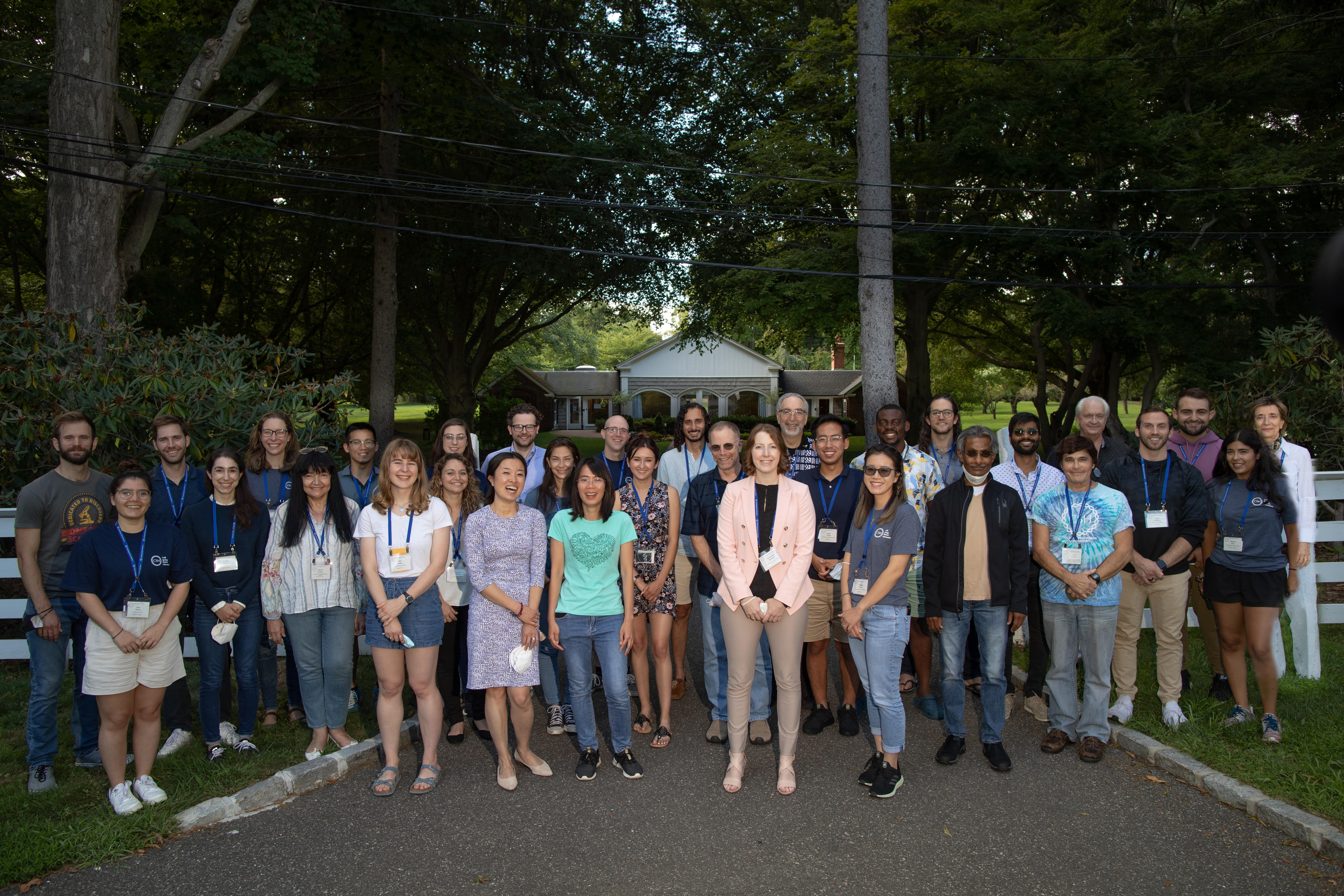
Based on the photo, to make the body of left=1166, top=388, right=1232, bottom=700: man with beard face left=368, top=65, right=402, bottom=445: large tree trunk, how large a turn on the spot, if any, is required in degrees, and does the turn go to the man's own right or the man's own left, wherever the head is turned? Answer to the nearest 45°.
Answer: approximately 90° to the man's own right

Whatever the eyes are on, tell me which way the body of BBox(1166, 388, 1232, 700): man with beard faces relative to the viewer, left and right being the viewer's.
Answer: facing the viewer

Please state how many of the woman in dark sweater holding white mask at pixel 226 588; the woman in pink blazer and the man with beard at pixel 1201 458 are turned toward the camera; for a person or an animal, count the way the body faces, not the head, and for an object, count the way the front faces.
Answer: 3

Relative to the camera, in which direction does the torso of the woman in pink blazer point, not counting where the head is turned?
toward the camera

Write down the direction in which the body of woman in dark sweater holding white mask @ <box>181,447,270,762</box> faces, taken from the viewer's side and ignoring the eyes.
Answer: toward the camera

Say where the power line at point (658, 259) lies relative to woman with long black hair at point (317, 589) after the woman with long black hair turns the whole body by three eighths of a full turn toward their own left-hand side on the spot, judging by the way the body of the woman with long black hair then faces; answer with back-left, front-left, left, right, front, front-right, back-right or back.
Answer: front

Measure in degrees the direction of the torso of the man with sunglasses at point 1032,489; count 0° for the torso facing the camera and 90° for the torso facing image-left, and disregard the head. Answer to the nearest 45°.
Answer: approximately 0°

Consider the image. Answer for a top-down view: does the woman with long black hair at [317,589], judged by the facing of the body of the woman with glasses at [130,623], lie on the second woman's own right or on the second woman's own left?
on the second woman's own left

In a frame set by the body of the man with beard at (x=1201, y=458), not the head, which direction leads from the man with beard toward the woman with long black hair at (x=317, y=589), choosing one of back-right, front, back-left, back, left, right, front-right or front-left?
front-right

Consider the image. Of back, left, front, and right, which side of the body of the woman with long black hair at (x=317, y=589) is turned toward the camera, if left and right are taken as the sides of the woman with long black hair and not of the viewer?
front

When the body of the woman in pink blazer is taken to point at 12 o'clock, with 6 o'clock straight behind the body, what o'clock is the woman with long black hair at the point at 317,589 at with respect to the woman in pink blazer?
The woman with long black hair is roughly at 3 o'clock from the woman in pink blazer.

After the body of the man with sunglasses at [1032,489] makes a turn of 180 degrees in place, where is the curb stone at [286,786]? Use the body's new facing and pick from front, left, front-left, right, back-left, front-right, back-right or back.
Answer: back-left

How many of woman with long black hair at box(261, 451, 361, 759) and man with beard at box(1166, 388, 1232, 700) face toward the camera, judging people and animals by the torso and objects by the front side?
2
